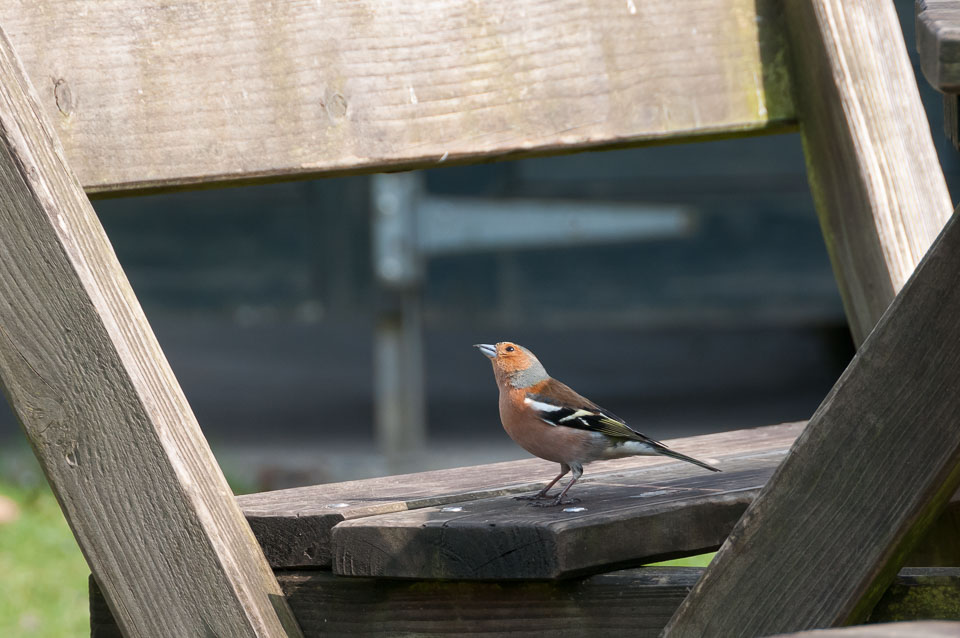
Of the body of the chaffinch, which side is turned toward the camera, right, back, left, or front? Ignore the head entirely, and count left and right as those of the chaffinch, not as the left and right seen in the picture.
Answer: left

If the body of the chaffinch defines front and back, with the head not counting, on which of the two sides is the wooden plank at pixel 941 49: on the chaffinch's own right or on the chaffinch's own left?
on the chaffinch's own left
